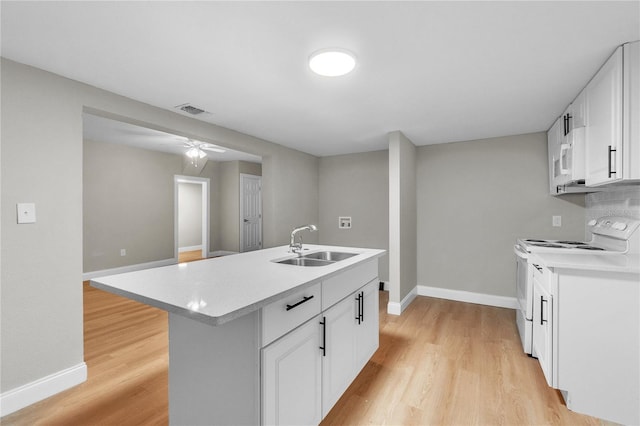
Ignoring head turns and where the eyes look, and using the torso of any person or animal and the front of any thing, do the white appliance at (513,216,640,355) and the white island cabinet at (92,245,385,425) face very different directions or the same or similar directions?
very different directions

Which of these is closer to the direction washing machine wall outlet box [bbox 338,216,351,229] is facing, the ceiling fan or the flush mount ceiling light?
the flush mount ceiling light

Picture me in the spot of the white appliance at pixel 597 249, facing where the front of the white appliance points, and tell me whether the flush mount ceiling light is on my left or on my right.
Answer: on my left

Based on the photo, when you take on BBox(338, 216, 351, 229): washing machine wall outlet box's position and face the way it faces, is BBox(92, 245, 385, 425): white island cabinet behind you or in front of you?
in front

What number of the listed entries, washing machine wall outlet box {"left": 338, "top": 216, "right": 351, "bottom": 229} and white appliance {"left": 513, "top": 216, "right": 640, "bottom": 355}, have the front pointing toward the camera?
1

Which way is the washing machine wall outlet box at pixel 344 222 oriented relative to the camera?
toward the camera

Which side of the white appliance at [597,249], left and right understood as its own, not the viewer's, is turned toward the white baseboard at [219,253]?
front

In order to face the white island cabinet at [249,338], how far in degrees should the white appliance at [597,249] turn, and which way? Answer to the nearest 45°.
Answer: approximately 45° to its left

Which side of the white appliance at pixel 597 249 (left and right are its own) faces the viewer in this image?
left

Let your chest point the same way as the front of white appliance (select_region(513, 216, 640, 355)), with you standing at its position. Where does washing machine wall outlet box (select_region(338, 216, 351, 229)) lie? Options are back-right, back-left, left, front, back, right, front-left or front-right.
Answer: front

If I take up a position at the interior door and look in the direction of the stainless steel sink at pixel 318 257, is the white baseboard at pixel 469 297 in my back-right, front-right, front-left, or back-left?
front-left

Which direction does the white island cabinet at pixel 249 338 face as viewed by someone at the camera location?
facing the viewer and to the right of the viewer
